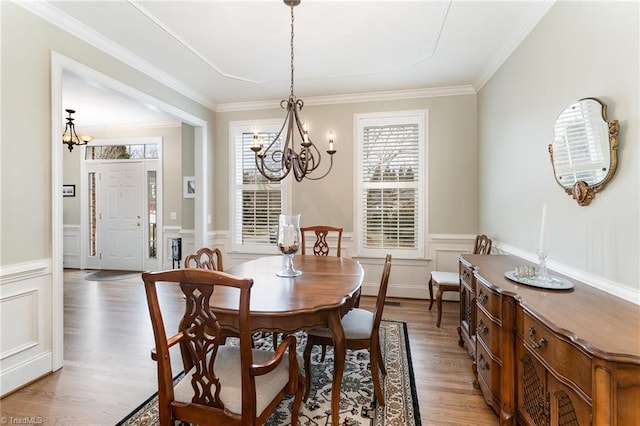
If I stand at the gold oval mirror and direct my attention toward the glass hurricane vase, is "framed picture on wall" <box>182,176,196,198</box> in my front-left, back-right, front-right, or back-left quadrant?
front-right

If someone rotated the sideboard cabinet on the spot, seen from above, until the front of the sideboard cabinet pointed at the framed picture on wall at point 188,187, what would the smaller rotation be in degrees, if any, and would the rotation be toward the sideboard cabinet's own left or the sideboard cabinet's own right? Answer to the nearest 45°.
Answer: approximately 45° to the sideboard cabinet's own right

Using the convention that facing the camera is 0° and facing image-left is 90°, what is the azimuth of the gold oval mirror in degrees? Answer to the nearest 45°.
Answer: approximately 45°

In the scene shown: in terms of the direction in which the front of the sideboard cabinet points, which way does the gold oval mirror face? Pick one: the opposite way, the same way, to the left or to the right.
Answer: the same way

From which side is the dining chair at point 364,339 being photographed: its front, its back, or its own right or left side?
left

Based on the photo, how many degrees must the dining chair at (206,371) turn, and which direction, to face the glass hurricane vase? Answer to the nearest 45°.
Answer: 0° — it already faces it

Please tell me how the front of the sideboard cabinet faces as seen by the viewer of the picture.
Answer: facing the viewer and to the left of the viewer

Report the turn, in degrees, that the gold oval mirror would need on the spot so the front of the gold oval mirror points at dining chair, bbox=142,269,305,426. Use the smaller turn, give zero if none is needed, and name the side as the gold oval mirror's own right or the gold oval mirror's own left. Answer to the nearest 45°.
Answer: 0° — it already faces it

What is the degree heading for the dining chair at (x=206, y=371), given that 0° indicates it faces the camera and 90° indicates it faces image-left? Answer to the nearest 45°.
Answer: approximately 225°

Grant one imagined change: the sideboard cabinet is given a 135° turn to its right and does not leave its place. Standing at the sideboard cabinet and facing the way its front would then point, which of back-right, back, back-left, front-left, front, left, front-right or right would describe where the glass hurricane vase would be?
left

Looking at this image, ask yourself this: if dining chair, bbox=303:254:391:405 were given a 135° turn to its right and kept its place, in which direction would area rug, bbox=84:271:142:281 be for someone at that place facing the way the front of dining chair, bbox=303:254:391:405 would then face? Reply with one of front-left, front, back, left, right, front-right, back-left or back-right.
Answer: left

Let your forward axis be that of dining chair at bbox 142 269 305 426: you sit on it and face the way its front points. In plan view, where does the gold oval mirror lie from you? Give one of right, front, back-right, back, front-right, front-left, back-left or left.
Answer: front-right

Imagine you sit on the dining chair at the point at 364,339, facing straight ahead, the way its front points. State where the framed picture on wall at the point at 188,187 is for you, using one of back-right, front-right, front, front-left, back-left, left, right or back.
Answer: front-right

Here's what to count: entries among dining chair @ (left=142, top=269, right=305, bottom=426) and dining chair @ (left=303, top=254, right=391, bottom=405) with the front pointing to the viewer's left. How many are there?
1

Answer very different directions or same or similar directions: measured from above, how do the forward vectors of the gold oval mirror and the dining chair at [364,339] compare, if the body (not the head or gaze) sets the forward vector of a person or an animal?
same or similar directions

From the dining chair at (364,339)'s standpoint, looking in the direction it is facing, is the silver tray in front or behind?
behind
